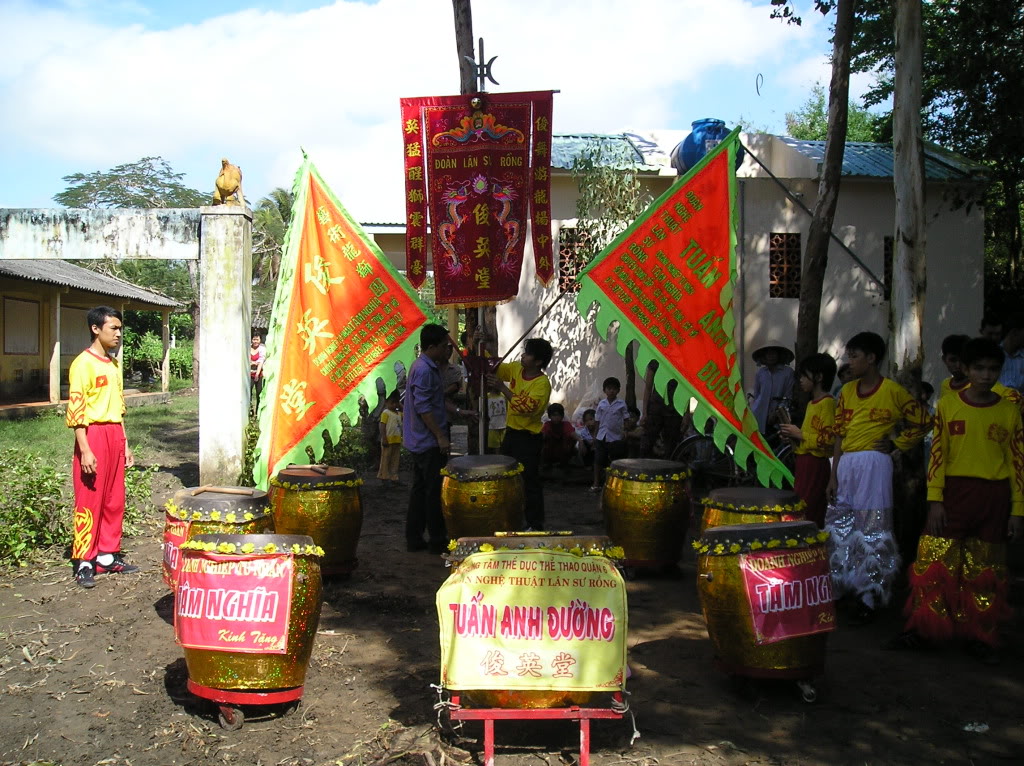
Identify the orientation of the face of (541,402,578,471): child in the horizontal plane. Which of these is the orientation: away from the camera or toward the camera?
toward the camera

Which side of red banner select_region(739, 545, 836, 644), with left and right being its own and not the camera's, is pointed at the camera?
front

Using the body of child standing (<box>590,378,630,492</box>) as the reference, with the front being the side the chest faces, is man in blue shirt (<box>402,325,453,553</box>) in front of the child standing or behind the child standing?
in front

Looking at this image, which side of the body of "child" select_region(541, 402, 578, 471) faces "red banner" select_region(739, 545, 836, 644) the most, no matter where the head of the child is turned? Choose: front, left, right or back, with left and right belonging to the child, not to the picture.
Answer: front

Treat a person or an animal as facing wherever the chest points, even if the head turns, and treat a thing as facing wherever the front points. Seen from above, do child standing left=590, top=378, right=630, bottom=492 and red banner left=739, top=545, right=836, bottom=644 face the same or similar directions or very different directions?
same or similar directions

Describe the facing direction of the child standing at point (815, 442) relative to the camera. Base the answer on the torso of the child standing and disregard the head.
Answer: to the viewer's left

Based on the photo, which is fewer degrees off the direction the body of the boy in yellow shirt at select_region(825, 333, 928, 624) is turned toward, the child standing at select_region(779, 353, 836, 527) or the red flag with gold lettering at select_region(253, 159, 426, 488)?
the red flag with gold lettering

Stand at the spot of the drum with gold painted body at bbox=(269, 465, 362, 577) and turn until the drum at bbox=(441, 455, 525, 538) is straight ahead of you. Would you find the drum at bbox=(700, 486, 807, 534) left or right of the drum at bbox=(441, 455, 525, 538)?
right

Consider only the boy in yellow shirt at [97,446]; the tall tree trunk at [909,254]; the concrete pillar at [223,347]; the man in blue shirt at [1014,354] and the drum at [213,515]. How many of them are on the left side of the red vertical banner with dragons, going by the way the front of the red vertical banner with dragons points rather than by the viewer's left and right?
2

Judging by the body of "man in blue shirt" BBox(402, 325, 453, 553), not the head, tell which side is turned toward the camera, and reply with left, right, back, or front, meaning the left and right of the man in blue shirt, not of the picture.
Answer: right

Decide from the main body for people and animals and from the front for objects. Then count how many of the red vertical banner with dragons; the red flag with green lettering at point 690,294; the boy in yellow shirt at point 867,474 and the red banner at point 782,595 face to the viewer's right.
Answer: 0

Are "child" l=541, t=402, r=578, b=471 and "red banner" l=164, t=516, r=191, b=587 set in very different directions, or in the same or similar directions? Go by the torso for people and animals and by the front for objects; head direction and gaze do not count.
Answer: same or similar directions

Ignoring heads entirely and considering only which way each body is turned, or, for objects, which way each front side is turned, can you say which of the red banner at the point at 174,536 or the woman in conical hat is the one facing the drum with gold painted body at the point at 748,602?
the woman in conical hat

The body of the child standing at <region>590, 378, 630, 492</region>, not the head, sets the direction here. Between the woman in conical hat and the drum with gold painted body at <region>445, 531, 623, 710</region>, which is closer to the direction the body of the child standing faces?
the drum with gold painted body

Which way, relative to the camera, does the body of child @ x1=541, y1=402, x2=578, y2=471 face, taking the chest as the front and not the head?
toward the camera

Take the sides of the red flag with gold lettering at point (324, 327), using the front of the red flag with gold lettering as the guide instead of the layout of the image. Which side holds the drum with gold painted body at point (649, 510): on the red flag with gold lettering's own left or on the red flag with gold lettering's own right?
on the red flag with gold lettering's own left

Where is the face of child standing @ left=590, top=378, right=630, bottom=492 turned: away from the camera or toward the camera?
toward the camera

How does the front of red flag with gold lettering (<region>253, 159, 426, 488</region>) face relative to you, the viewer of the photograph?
facing the viewer

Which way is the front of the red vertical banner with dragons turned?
toward the camera

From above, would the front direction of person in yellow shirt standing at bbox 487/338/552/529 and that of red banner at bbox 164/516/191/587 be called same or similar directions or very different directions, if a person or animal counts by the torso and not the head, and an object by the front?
same or similar directions
